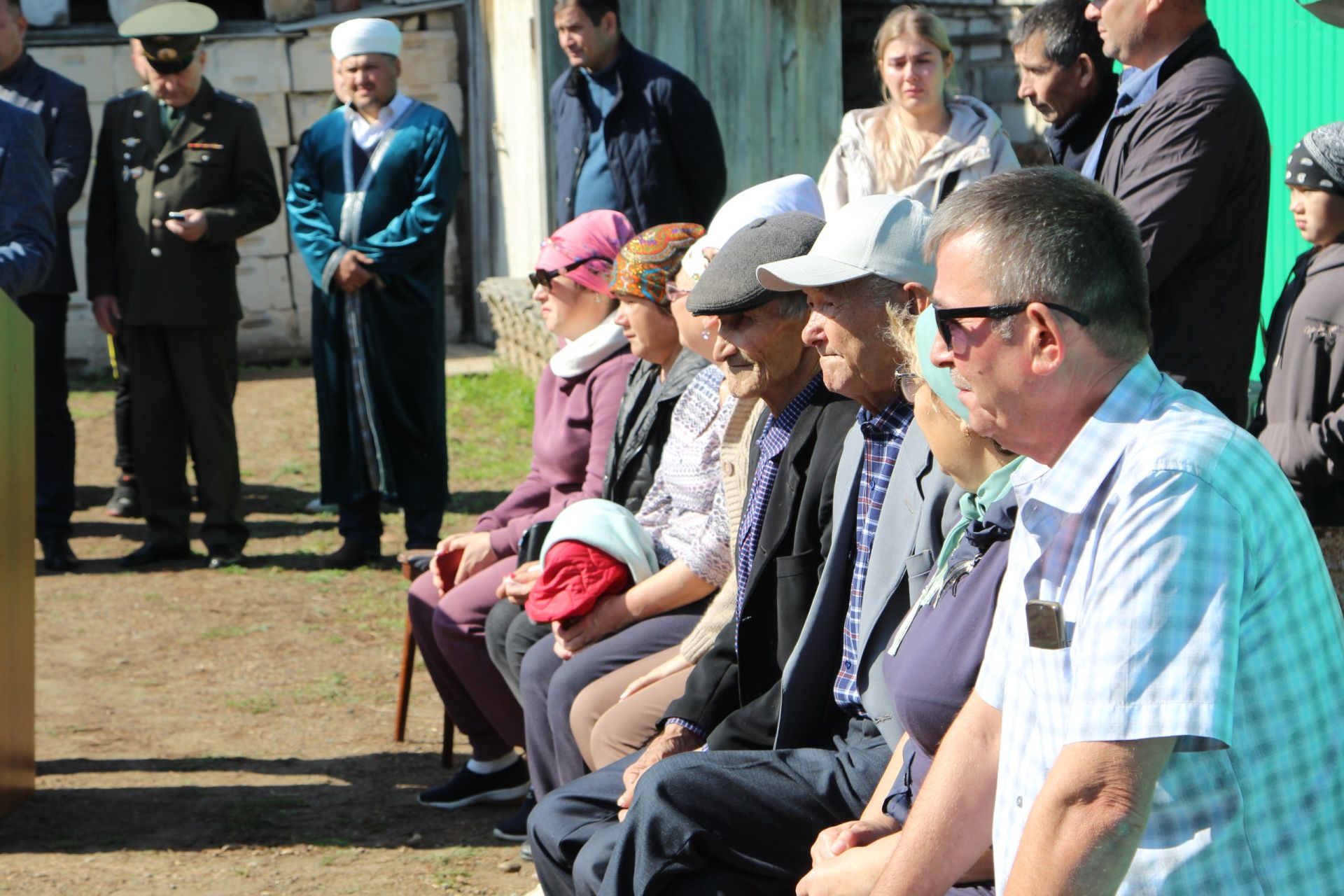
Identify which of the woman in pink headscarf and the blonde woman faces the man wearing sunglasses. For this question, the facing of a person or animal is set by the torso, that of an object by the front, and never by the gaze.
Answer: the blonde woman

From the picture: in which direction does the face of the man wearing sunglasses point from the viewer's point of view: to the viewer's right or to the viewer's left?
to the viewer's left

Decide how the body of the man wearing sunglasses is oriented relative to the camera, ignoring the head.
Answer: to the viewer's left

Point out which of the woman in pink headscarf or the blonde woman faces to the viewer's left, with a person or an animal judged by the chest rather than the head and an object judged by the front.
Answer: the woman in pink headscarf

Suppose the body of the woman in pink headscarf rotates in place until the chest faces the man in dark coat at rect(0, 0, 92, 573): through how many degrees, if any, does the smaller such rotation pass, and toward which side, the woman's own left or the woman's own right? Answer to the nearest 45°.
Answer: approximately 45° to the woman's own right

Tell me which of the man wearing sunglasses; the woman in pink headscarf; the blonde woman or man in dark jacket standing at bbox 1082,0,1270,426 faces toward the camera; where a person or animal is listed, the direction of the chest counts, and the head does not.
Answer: the blonde woman

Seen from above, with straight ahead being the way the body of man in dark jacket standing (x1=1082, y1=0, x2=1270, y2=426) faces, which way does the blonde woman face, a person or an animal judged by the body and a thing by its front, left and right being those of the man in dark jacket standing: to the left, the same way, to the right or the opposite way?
to the left

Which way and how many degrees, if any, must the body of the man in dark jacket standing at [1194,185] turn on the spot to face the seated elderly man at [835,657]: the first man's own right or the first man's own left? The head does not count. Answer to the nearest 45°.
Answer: approximately 90° to the first man's own left

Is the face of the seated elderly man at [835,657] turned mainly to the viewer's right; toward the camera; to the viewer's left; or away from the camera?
to the viewer's left

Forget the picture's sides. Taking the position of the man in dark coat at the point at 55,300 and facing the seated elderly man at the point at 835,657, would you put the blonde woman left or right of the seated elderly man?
left

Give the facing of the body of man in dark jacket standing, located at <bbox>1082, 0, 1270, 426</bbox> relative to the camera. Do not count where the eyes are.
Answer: to the viewer's left

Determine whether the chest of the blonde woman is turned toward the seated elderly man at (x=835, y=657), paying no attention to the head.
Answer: yes

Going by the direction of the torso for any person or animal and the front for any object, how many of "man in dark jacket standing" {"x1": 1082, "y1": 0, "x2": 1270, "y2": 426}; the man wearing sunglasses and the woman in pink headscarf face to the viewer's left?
3

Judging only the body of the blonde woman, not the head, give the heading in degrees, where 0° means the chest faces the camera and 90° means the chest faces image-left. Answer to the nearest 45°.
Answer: approximately 0°

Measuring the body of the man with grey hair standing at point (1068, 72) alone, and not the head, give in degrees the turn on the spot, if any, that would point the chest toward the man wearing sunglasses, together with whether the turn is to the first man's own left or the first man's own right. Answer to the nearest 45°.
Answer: approximately 45° to the first man's own left
